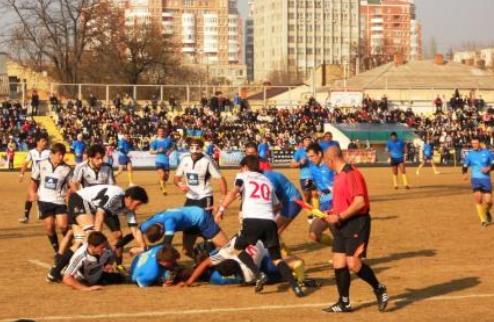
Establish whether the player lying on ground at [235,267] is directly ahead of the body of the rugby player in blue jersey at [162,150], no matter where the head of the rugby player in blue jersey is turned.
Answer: yes

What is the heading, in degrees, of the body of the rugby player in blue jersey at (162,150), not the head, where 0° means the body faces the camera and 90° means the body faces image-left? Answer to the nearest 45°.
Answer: approximately 0°

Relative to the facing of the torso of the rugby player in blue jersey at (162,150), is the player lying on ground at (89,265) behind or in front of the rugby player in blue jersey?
in front

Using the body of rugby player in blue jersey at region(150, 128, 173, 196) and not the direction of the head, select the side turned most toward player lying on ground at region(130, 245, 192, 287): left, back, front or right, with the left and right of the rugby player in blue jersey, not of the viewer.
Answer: front
